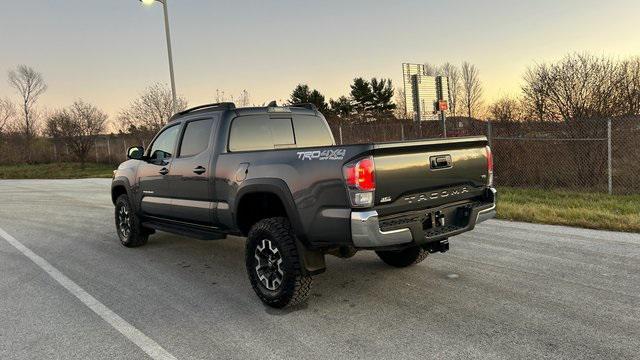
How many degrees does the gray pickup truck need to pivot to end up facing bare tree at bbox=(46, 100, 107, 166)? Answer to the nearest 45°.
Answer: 0° — it already faces it

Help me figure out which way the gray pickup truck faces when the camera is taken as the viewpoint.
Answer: facing away from the viewer and to the left of the viewer

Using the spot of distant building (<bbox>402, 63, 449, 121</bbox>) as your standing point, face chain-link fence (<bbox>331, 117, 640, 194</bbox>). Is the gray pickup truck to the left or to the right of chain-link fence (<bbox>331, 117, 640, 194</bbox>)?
right

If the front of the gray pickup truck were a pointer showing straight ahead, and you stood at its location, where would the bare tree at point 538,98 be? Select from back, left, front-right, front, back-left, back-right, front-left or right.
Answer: right

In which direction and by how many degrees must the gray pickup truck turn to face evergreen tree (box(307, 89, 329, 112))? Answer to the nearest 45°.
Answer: approximately 45° to its right

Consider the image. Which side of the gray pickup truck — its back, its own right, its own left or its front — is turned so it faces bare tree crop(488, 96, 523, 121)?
right

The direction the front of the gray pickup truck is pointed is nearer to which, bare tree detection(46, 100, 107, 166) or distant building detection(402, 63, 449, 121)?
the bare tree

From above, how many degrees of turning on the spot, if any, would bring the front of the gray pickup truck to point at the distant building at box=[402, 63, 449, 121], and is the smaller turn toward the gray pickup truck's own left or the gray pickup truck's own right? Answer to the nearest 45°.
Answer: approximately 45° to the gray pickup truck's own right

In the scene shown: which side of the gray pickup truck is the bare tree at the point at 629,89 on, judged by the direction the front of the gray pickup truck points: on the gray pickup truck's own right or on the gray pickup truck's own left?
on the gray pickup truck's own right

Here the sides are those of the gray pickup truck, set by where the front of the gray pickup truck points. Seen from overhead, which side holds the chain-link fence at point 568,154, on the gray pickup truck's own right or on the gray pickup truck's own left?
on the gray pickup truck's own right

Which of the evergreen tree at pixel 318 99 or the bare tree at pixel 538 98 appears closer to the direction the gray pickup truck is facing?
the evergreen tree

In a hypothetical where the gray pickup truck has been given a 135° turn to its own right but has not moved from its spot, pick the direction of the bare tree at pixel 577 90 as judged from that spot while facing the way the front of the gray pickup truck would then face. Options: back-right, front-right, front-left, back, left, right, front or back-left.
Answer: front-left
